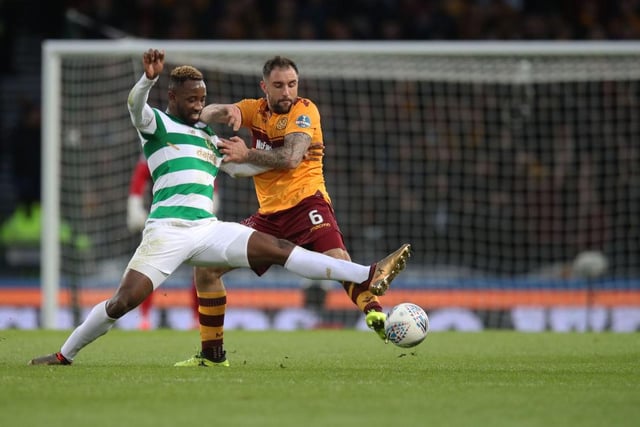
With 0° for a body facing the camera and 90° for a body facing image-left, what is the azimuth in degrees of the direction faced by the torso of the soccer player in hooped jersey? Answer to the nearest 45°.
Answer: approximately 315°

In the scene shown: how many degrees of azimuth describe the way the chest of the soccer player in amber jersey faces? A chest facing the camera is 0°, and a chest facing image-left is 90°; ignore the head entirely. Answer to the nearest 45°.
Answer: approximately 0°

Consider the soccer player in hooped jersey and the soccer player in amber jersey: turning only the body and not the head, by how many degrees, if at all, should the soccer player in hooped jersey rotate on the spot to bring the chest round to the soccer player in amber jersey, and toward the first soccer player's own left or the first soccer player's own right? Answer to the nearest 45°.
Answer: approximately 90° to the first soccer player's own left

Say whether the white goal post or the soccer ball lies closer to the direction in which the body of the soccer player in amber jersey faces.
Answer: the soccer ball

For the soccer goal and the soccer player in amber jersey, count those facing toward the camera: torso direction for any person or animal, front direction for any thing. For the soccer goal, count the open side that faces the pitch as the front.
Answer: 2

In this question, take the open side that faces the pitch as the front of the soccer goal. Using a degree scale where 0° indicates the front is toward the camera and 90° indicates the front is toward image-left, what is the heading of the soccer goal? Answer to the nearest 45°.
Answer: approximately 0°

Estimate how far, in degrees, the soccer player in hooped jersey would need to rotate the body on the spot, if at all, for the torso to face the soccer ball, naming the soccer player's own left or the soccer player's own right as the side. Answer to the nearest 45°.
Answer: approximately 45° to the soccer player's own left

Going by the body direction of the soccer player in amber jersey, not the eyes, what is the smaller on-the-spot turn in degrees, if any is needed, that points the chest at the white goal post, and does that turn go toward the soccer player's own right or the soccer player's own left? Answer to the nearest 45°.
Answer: approximately 180°

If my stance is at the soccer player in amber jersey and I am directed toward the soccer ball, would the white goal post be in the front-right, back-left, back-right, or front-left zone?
back-left
